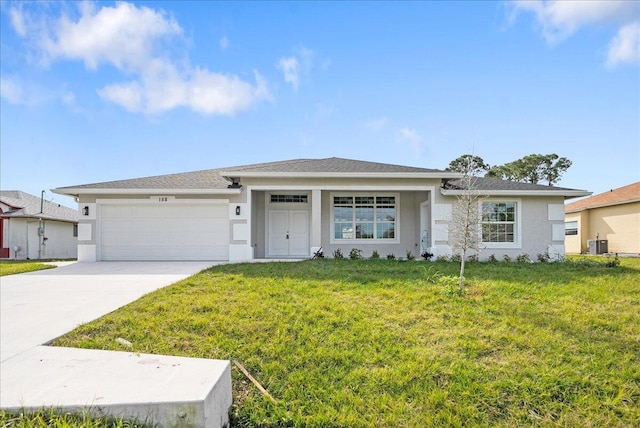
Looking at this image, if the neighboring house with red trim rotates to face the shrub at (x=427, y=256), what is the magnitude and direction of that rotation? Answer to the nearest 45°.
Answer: approximately 90° to its left

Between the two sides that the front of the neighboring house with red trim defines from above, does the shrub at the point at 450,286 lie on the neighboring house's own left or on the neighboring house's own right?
on the neighboring house's own left

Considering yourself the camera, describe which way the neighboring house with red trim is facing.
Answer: facing the viewer and to the left of the viewer

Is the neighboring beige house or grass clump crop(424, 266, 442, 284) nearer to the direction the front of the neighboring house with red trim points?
the grass clump

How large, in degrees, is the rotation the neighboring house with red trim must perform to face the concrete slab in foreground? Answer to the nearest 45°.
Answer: approximately 45° to its left

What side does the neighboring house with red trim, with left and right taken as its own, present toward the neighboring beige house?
left

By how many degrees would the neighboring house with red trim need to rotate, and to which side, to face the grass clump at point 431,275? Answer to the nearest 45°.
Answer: approximately 45° to its left

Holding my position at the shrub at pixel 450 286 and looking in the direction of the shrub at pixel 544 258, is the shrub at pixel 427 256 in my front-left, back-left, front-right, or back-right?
front-left
